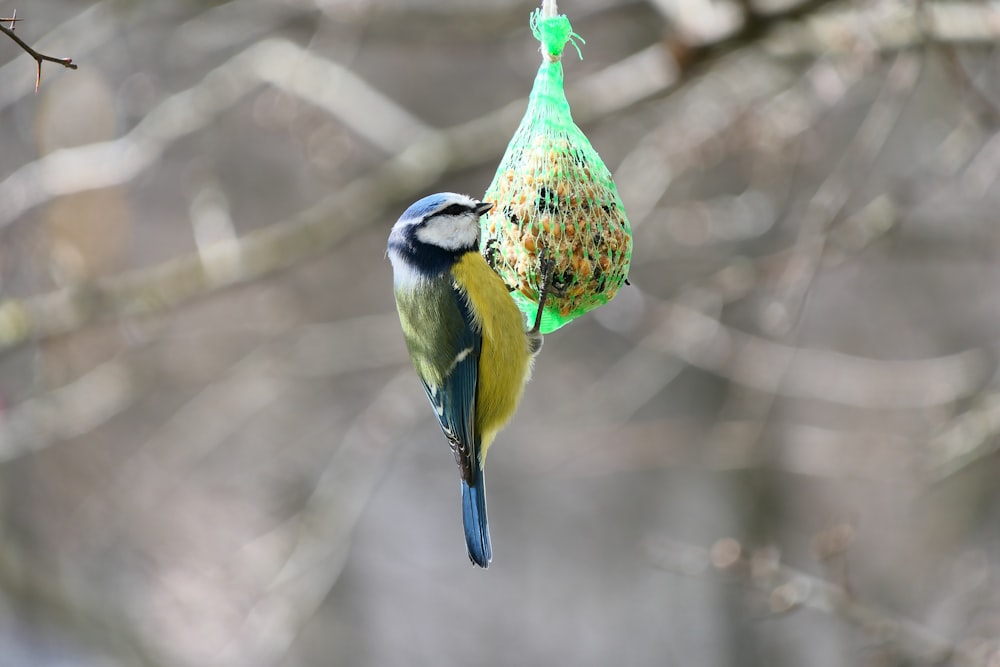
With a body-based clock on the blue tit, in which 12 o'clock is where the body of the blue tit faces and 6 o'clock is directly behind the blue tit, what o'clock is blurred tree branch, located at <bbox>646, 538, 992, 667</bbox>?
The blurred tree branch is roughly at 11 o'clock from the blue tit.

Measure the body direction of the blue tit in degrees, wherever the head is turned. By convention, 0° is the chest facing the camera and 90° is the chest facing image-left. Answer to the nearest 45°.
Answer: approximately 270°
